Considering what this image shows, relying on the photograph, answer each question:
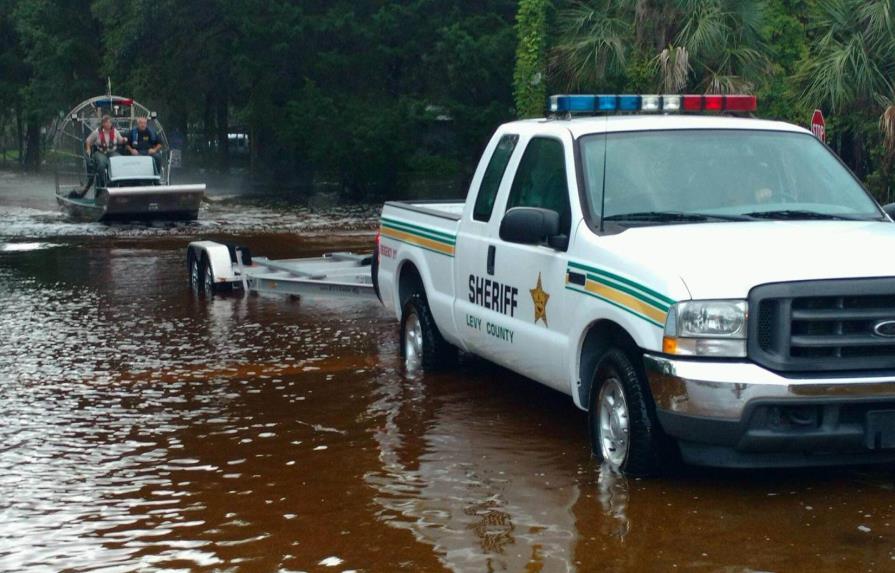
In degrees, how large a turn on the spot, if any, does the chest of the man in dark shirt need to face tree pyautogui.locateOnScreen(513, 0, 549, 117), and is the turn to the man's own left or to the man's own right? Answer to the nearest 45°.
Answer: approximately 90° to the man's own left

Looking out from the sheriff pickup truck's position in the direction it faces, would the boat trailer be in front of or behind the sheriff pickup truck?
behind

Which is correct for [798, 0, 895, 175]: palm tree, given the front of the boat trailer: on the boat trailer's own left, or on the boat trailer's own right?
on the boat trailer's own left

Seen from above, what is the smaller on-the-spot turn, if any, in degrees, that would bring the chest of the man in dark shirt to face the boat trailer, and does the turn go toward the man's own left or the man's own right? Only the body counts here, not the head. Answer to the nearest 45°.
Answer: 0° — they already face it

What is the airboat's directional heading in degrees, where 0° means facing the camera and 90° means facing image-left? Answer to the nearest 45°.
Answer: approximately 315°

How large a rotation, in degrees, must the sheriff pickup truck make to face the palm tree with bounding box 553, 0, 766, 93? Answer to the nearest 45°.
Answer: approximately 135° to its left

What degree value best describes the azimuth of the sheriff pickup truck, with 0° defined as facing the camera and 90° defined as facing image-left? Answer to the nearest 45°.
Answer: approximately 315°
